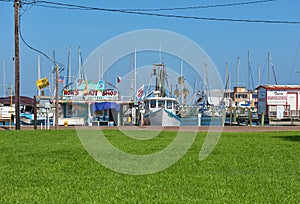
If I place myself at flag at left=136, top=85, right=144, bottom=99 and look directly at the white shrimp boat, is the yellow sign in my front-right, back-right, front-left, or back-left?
back-right

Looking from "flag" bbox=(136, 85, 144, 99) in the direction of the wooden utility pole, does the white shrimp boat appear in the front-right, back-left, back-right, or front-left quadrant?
back-left

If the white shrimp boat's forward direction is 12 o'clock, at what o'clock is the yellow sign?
The yellow sign is roughly at 3 o'clock from the white shrimp boat.
